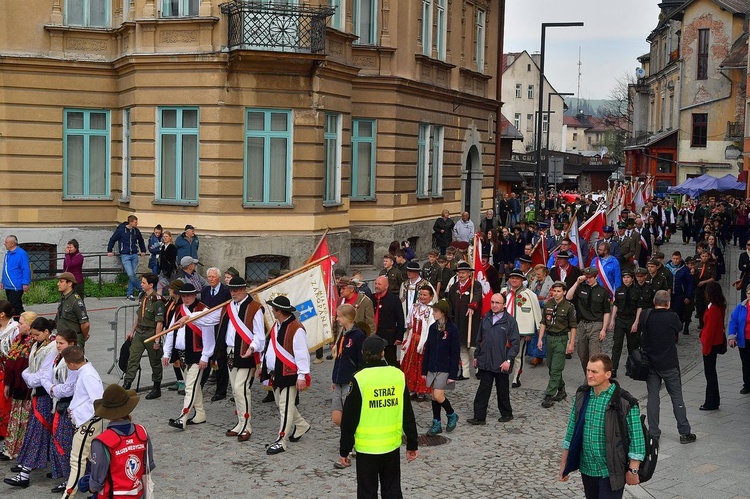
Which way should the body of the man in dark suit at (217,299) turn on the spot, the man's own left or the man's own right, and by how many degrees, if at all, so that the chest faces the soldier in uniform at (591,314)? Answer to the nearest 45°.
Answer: approximately 135° to the man's own left

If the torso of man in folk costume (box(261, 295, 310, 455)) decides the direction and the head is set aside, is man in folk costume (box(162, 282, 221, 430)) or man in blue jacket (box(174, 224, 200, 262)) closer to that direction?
the man in folk costume

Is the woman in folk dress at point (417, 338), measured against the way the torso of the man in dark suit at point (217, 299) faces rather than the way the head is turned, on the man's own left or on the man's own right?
on the man's own left

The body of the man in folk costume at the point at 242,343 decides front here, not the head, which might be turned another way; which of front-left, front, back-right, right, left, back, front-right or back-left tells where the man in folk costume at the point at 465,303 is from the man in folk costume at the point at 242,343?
back

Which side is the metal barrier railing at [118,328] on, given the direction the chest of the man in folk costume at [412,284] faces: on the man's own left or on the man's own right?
on the man's own right

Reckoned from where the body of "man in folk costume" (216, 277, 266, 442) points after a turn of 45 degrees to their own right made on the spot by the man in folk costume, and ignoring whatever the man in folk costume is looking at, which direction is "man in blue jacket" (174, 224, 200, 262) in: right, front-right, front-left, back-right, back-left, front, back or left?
right

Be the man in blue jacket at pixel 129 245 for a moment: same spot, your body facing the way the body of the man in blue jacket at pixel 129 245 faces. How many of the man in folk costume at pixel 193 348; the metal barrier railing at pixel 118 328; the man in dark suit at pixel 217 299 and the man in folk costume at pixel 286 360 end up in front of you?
4

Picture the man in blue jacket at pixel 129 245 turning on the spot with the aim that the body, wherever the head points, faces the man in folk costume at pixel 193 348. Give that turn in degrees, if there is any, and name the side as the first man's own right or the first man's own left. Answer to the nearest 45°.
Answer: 0° — they already face them

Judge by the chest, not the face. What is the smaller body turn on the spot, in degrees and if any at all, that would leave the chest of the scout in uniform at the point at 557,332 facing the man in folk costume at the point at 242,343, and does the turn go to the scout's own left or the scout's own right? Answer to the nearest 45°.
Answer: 0° — they already face them

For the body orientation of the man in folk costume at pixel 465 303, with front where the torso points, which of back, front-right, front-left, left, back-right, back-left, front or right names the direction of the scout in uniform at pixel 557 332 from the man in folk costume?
left

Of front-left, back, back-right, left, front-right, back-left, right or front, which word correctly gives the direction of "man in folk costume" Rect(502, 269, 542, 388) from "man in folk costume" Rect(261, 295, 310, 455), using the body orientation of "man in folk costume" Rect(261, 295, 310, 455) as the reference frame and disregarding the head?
back
